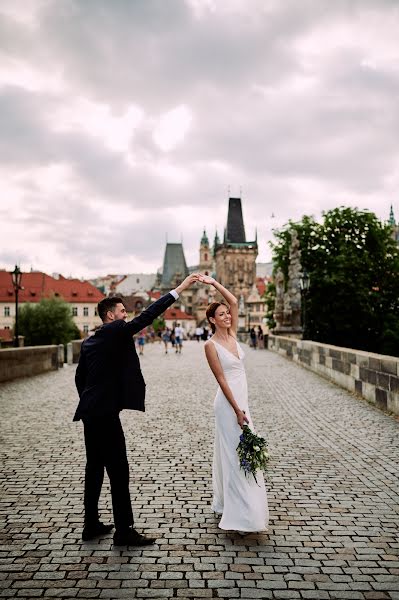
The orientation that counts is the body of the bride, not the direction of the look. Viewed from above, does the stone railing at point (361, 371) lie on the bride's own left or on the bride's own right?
on the bride's own left

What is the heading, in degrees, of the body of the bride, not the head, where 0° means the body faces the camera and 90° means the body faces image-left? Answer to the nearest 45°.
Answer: approximately 315°

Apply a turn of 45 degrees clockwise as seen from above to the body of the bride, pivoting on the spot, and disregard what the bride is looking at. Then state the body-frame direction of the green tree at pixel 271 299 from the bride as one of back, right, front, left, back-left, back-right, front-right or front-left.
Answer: back

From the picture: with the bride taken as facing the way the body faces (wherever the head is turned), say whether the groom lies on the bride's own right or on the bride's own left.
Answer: on the bride's own right

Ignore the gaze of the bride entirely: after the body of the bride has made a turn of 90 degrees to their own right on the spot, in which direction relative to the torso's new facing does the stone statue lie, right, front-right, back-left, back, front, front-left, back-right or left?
back-right

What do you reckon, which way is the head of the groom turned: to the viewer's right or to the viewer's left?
to the viewer's right

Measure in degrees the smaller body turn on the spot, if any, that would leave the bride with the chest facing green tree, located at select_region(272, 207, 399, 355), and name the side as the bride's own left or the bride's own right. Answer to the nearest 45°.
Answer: approximately 135° to the bride's own left

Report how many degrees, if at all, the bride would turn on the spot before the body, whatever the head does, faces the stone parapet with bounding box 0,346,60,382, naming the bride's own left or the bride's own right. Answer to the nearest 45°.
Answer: approximately 180°
